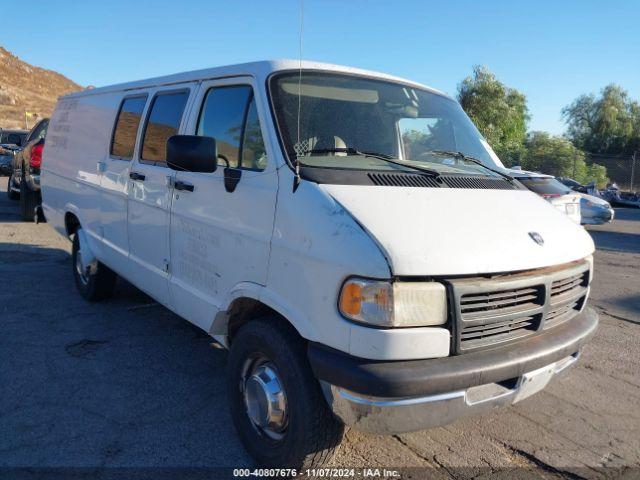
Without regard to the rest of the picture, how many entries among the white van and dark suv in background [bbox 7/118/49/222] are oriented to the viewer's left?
0

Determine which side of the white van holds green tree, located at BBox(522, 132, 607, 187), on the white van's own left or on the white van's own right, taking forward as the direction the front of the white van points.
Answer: on the white van's own left

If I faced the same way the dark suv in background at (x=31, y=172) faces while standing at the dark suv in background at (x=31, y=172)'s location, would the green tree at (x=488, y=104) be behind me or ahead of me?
ahead

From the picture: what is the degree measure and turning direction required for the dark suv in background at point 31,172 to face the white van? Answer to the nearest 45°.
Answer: approximately 135° to its right

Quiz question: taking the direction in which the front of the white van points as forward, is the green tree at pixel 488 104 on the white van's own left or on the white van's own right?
on the white van's own left

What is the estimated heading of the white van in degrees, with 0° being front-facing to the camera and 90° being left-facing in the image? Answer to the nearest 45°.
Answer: approximately 315°

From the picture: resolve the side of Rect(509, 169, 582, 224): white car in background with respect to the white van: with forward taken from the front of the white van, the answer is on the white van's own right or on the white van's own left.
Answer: on the white van's own left

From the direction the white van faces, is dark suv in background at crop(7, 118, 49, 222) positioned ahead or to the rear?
to the rear
